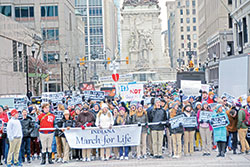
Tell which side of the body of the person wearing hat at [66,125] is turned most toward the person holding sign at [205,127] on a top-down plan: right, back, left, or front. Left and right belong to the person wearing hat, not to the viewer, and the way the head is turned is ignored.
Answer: left

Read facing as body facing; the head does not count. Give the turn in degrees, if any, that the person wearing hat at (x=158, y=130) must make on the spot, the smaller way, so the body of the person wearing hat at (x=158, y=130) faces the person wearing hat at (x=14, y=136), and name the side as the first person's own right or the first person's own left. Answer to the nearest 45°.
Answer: approximately 90° to the first person's own right

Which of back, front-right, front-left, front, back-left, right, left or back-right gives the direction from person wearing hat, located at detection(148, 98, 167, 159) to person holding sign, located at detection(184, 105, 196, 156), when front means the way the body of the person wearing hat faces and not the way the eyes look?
left

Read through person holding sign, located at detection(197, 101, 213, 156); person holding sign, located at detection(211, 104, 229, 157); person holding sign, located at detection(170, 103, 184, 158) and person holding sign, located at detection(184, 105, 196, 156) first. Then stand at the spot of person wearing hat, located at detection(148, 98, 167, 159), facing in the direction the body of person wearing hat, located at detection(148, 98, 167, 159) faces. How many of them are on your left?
4

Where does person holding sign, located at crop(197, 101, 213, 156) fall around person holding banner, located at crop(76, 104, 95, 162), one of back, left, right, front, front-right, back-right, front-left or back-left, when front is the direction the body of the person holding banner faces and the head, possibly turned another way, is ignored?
left

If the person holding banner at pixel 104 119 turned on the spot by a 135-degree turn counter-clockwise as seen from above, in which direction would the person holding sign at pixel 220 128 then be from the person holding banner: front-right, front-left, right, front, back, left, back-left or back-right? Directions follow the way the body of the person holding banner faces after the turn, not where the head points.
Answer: front-right
